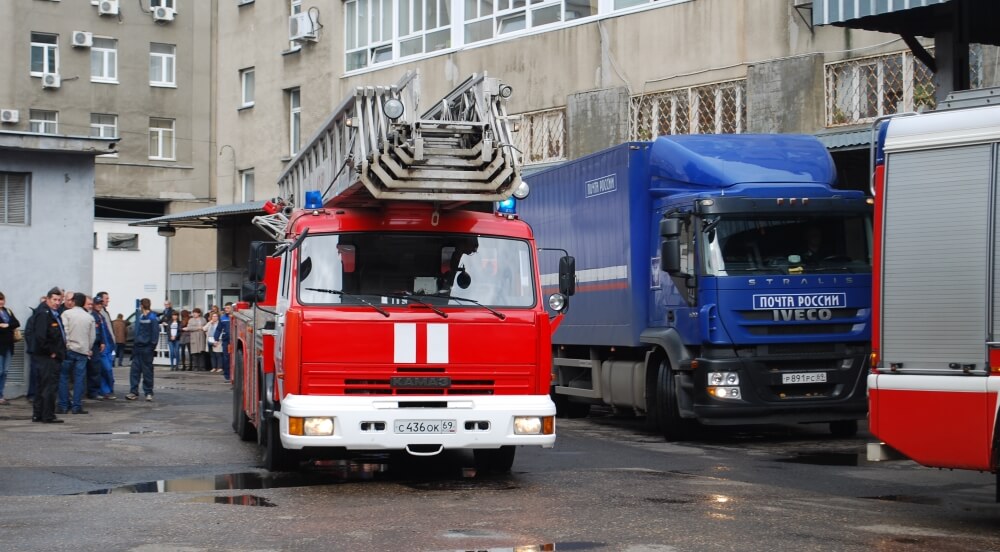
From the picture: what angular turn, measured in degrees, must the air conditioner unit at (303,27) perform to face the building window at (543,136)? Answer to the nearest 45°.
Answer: approximately 90° to its left

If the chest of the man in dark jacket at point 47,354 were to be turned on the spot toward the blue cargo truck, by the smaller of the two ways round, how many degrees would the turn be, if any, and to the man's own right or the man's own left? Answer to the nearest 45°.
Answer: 0° — they already face it

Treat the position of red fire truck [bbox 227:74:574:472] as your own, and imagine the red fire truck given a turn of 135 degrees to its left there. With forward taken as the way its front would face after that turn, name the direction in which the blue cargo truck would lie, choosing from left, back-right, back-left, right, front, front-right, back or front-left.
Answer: front

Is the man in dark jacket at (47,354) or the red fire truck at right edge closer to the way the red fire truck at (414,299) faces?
the red fire truck at right edge

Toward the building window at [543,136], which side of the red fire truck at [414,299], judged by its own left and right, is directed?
back

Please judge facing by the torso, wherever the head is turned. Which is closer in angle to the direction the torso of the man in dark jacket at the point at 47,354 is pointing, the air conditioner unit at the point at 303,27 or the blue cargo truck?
the blue cargo truck

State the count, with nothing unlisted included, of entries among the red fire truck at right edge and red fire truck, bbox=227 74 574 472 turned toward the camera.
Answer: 1

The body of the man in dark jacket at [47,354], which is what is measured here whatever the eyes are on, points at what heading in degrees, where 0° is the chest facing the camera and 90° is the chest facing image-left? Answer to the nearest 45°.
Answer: approximately 315°

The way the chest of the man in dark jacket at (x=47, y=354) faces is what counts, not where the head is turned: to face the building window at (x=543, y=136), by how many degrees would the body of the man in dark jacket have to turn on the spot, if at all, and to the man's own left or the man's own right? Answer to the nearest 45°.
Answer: approximately 90° to the man's own left

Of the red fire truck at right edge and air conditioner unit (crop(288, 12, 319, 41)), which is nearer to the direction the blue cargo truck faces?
the red fire truck at right edge

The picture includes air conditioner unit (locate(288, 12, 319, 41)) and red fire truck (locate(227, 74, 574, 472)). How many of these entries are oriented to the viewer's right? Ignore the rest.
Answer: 0
